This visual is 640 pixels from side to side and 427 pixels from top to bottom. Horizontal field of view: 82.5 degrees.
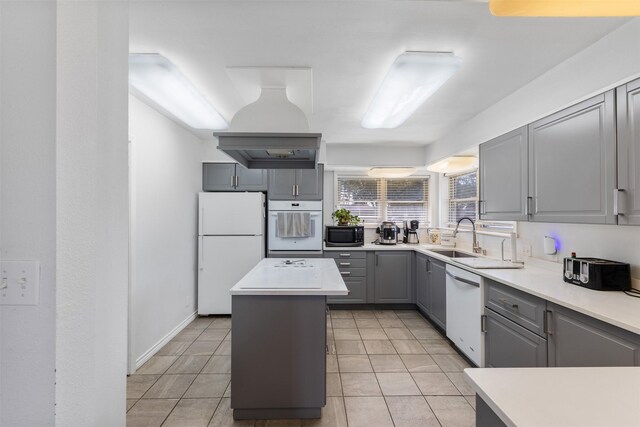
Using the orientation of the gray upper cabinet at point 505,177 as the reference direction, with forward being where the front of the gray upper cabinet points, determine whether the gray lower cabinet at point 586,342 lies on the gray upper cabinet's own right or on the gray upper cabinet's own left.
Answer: on the gray upper cabinet's own left

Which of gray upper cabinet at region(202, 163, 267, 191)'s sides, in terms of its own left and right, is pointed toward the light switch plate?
front

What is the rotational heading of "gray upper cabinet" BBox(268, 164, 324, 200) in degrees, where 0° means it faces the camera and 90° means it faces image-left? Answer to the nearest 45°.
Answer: approximately 0°

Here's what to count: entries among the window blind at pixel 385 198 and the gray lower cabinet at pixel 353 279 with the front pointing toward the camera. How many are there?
2

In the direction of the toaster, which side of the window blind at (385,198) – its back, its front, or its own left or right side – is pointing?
front

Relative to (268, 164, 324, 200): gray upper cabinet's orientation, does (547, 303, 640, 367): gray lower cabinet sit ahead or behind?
ahead

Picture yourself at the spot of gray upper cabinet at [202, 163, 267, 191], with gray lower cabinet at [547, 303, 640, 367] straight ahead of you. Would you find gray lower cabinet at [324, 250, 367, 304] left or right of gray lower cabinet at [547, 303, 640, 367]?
left

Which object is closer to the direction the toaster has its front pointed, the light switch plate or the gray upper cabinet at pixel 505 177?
the light switch plate

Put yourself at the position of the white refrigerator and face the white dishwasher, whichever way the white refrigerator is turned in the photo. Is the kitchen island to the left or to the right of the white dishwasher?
right

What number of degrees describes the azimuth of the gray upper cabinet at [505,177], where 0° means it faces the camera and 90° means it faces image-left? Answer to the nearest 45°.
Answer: approximately 45°

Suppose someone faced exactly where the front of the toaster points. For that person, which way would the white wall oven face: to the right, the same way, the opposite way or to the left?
to the left
